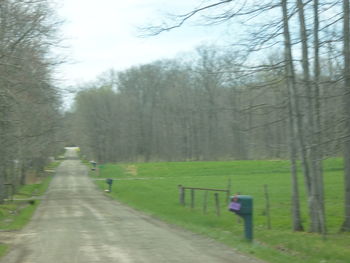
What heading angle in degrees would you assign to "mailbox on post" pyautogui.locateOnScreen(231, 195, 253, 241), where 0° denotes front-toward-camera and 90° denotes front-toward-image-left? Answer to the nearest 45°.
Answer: approximately 90°

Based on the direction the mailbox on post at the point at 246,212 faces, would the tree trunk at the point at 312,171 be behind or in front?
behind
